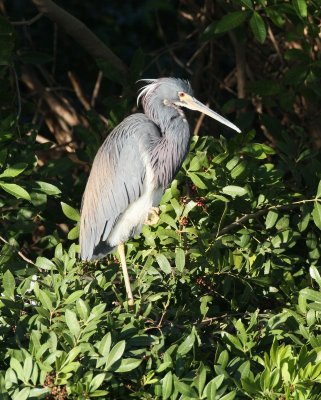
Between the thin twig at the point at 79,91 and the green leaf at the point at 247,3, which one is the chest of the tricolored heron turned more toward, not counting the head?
the green leaf

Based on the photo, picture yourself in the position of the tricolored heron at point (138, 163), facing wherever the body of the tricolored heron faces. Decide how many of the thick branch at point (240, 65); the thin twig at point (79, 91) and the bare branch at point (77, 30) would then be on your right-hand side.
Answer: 0

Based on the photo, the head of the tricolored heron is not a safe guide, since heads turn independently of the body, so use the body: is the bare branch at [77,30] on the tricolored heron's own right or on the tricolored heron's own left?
on the tricolored heron's own left

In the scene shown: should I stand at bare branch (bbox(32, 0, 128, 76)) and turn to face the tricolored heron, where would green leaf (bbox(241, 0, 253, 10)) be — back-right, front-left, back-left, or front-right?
front-left

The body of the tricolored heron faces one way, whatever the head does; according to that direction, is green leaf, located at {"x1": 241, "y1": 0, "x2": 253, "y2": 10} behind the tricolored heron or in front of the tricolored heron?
in front

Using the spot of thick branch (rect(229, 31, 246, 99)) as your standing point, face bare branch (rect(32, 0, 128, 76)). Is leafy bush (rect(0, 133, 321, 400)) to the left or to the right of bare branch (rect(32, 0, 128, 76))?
left

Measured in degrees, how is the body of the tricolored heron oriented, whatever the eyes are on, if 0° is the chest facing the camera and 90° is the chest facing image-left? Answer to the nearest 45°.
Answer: approximately 270°

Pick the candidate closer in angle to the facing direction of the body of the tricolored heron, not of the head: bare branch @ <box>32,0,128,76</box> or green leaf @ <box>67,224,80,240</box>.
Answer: the bare branch

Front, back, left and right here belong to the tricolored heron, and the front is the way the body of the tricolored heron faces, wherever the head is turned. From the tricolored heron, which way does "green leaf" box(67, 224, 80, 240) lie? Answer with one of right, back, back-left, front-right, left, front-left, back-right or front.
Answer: back
